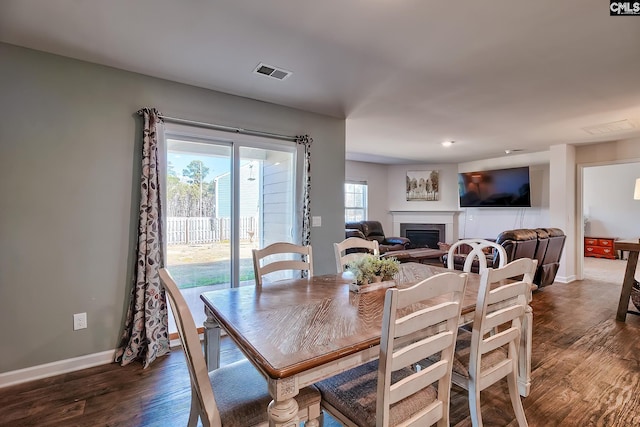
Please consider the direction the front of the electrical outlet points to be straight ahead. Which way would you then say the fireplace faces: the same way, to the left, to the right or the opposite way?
to the right

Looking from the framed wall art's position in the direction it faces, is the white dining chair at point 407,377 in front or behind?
in front

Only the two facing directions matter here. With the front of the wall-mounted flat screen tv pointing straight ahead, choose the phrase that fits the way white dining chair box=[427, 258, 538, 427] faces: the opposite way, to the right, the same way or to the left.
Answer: to the right

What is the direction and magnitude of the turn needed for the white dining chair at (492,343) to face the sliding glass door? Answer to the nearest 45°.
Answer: approximately 45° to its left

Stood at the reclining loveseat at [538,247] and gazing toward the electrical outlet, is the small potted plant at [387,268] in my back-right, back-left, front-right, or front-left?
front-left

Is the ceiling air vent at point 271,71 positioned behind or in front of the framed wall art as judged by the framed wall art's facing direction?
in front

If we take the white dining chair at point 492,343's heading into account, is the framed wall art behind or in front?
in front

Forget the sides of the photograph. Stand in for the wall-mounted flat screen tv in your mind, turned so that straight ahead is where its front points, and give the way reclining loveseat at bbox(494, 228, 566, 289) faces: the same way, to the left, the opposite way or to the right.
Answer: to the right

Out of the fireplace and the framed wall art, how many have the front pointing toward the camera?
2

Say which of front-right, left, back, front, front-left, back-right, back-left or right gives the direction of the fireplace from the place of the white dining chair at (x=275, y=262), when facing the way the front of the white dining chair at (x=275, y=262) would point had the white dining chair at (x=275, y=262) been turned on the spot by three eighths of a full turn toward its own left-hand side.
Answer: front-right

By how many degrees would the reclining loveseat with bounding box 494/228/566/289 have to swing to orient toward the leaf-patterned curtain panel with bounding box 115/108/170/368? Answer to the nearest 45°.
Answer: approximately 90° to its left

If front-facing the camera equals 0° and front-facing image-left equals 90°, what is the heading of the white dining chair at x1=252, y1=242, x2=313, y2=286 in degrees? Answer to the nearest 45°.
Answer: approximately 315°

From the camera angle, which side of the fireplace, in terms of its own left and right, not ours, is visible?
front

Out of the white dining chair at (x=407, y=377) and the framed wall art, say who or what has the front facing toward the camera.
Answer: the framed wall art

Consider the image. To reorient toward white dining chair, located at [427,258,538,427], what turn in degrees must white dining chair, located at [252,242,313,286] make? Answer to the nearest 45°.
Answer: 0° — it already faces it

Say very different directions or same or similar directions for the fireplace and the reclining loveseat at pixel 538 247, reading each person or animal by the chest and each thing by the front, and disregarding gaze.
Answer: very different directions

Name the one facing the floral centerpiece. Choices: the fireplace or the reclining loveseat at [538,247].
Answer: the fireplace
